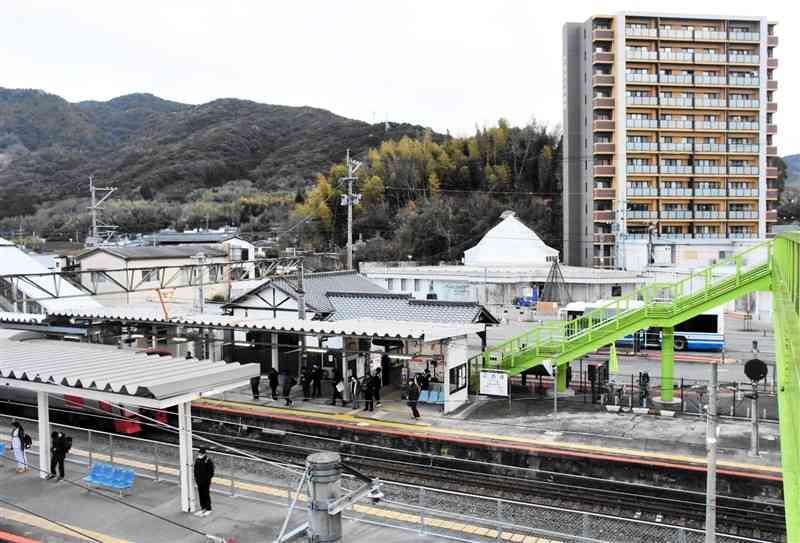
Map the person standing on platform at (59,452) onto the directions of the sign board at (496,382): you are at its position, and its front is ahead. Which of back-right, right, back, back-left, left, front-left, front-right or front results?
front-right

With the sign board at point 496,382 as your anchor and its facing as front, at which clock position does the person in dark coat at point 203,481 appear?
The person in dark coat is roughly at 1 o'clock from the sign board.

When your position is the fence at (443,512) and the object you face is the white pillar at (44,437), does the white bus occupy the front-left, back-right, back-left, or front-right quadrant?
back-right

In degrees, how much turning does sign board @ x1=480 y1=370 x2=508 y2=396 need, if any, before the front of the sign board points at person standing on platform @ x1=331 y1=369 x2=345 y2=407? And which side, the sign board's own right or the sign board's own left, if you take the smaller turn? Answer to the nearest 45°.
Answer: approximately 90° to the sign board's own right

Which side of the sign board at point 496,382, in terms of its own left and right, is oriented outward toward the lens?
front

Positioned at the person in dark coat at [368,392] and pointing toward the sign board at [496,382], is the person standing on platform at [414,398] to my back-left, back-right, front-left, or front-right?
front-right

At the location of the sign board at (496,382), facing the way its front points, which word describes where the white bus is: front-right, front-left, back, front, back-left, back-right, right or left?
back-left

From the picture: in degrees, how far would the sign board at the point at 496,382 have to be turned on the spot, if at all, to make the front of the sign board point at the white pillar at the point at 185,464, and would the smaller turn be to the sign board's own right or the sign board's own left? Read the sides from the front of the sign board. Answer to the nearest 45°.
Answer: approximately 45° to the sign board's own right

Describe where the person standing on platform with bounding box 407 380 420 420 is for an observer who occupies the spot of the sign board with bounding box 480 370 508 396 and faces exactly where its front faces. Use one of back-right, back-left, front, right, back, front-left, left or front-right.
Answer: front-right

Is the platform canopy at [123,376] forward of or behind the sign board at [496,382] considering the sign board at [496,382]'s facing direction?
forward

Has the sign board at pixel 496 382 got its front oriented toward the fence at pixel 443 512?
yes

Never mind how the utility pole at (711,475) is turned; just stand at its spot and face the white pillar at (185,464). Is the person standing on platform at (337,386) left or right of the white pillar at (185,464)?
right

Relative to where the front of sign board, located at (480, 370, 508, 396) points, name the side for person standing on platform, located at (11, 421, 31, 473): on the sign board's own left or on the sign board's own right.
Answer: on the sign board's own right
